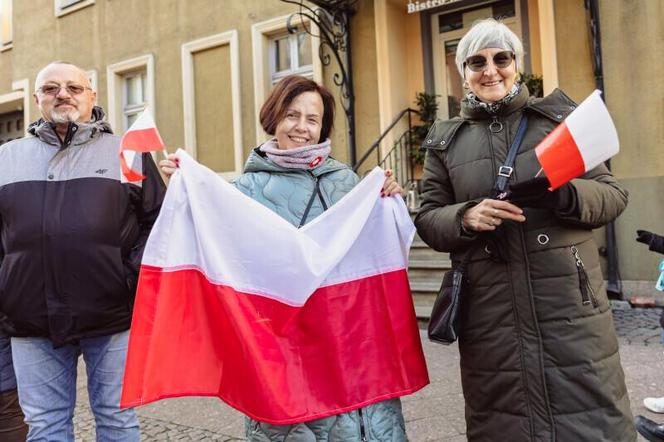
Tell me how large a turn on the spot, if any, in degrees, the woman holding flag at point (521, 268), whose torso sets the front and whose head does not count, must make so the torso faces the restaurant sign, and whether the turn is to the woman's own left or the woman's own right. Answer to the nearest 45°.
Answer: approximately 180°

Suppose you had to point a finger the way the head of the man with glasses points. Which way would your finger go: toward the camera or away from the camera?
toward the camera

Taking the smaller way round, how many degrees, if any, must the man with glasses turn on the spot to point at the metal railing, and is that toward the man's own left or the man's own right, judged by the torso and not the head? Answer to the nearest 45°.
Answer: approximately 135° to the man's own left

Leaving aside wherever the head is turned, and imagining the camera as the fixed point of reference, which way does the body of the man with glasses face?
toward the camera

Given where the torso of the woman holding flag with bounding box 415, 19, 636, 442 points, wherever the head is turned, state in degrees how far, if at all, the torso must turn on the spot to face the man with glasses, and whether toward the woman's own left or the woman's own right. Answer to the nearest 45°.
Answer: approximately 90° to the woman's own right

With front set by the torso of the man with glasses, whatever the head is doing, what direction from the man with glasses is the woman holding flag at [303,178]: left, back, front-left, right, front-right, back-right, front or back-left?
front-left

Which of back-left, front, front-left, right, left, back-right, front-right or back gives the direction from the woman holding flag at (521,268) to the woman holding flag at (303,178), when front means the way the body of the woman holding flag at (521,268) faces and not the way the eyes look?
right

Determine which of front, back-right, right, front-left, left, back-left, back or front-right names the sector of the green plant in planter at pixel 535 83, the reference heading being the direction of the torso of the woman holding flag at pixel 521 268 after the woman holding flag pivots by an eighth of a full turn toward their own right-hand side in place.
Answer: back-right

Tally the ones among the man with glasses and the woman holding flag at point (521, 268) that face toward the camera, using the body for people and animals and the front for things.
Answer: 2

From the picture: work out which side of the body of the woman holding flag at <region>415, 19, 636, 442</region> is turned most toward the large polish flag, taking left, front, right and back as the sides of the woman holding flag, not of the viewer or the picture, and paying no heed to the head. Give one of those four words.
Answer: right

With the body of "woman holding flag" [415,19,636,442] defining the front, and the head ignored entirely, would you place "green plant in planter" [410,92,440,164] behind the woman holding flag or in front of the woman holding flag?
behind

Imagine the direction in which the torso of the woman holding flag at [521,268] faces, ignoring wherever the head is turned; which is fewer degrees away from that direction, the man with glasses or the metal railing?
the man with glasses

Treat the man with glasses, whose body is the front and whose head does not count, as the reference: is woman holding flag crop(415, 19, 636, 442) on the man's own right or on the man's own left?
on the man's own left

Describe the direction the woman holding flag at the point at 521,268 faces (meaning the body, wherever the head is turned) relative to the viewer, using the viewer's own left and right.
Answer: facing the viewer
